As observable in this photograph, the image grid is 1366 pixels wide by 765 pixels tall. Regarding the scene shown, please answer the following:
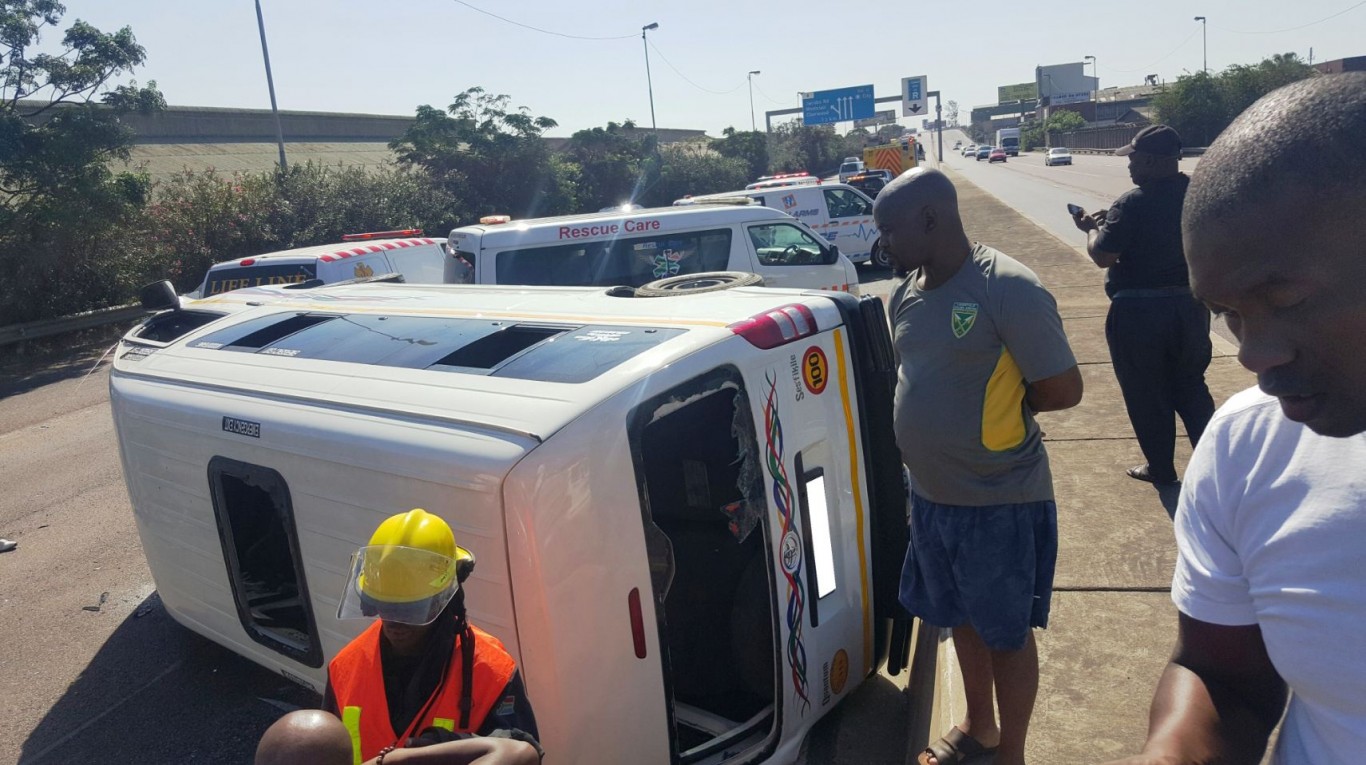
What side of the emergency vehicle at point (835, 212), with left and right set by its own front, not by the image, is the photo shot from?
right

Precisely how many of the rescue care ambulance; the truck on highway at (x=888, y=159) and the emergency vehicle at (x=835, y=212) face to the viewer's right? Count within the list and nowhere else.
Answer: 2

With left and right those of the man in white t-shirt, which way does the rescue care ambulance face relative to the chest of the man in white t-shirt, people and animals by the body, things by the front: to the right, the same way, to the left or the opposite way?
the opposite way

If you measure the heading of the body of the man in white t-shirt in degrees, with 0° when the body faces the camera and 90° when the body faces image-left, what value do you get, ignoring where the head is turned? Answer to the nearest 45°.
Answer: approximately 45°

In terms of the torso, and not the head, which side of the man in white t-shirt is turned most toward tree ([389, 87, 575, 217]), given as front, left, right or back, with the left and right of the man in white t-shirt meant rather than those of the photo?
right

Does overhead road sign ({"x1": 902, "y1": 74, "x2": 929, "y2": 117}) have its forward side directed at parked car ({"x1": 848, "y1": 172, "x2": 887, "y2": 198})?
yes

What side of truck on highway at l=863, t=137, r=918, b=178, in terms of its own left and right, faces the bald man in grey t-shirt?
back

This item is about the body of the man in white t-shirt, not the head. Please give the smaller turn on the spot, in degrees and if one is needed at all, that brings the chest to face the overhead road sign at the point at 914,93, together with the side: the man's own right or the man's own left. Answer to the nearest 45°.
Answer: approximately 135° to the man's own right

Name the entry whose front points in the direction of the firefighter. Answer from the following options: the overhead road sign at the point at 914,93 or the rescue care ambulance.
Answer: the overhead road sign

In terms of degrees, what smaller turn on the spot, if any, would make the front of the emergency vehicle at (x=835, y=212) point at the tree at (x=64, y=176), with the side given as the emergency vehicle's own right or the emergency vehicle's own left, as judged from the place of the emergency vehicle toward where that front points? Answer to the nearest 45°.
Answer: approximately 180°

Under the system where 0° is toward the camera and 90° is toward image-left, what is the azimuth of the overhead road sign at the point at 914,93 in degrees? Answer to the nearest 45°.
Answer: approximately 0°

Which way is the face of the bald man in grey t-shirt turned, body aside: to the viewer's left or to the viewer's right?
to the viewer's left

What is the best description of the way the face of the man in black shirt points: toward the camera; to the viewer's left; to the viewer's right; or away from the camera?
to the viewer's left

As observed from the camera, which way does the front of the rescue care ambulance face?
facing to the right of the viewer

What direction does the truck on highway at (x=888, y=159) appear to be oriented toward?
away from the camera

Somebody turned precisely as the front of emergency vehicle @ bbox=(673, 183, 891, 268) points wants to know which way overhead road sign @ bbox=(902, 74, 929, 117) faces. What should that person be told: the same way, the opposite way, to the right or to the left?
to the right
